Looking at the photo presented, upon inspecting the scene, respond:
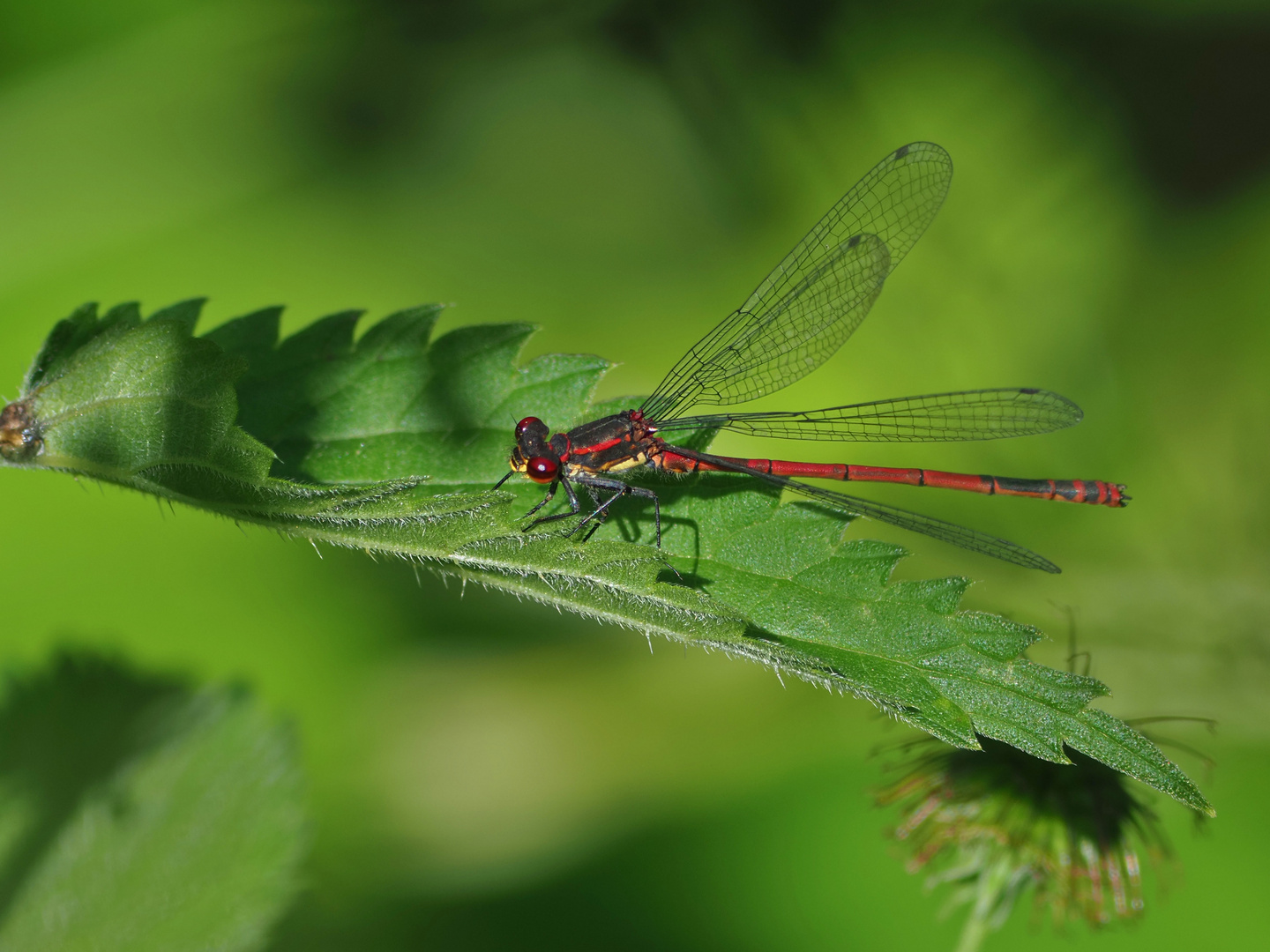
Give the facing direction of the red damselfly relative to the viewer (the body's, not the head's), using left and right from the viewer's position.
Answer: facing to the left of the viewer

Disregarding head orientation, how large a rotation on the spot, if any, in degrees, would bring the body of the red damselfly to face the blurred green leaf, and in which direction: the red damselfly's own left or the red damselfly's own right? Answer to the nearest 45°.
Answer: approximately 45° to the red damselfly's own left
